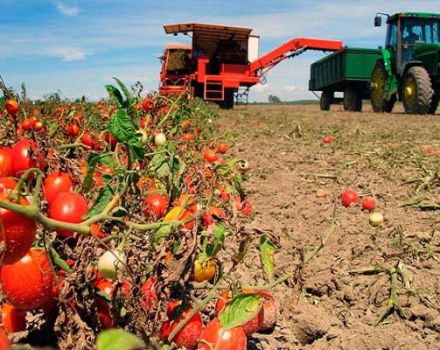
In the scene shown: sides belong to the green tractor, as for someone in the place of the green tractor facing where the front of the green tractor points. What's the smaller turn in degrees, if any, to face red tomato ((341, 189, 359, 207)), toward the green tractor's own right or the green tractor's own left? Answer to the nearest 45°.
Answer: approximately 45° to the green tractor's own right

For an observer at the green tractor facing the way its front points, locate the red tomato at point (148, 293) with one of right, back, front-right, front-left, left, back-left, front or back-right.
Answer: front-right

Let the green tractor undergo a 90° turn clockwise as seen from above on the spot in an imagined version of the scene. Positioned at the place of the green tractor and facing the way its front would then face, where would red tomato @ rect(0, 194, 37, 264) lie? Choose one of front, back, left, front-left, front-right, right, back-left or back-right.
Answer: front-left

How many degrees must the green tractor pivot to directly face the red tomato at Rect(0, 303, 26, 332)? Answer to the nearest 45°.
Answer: approximately 45° to its right

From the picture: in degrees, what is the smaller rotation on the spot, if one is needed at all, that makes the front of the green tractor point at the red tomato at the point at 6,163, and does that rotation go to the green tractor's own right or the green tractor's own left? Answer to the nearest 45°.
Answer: approximately 45° to the green tractor's own right

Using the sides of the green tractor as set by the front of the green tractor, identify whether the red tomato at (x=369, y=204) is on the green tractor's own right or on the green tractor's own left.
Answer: on the green tractor's own right

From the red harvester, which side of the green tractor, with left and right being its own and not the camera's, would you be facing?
back

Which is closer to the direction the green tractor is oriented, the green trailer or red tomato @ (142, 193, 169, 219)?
the red tomato

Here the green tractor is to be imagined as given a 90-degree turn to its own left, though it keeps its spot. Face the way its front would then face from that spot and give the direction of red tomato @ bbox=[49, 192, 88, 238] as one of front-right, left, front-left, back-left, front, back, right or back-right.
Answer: back-right

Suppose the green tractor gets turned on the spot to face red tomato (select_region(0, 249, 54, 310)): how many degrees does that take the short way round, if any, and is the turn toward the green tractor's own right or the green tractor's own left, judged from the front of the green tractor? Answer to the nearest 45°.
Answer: approximately 45° to the green tractor's own right

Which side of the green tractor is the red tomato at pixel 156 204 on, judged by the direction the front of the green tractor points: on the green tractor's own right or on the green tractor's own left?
on the green tractor's own right

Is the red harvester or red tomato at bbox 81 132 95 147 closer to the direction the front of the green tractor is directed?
the red tomato

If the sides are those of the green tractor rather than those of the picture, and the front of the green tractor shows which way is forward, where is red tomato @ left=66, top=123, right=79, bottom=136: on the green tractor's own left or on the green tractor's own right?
on the green tractor's own right

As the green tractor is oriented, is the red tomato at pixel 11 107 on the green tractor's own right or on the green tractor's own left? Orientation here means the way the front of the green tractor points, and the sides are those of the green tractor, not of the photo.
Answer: on the green tractor's own right

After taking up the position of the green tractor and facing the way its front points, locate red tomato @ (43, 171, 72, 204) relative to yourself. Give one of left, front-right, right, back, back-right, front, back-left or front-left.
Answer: front-right

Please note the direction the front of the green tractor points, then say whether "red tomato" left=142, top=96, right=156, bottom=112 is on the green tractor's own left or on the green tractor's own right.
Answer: on the green tractor's own right
